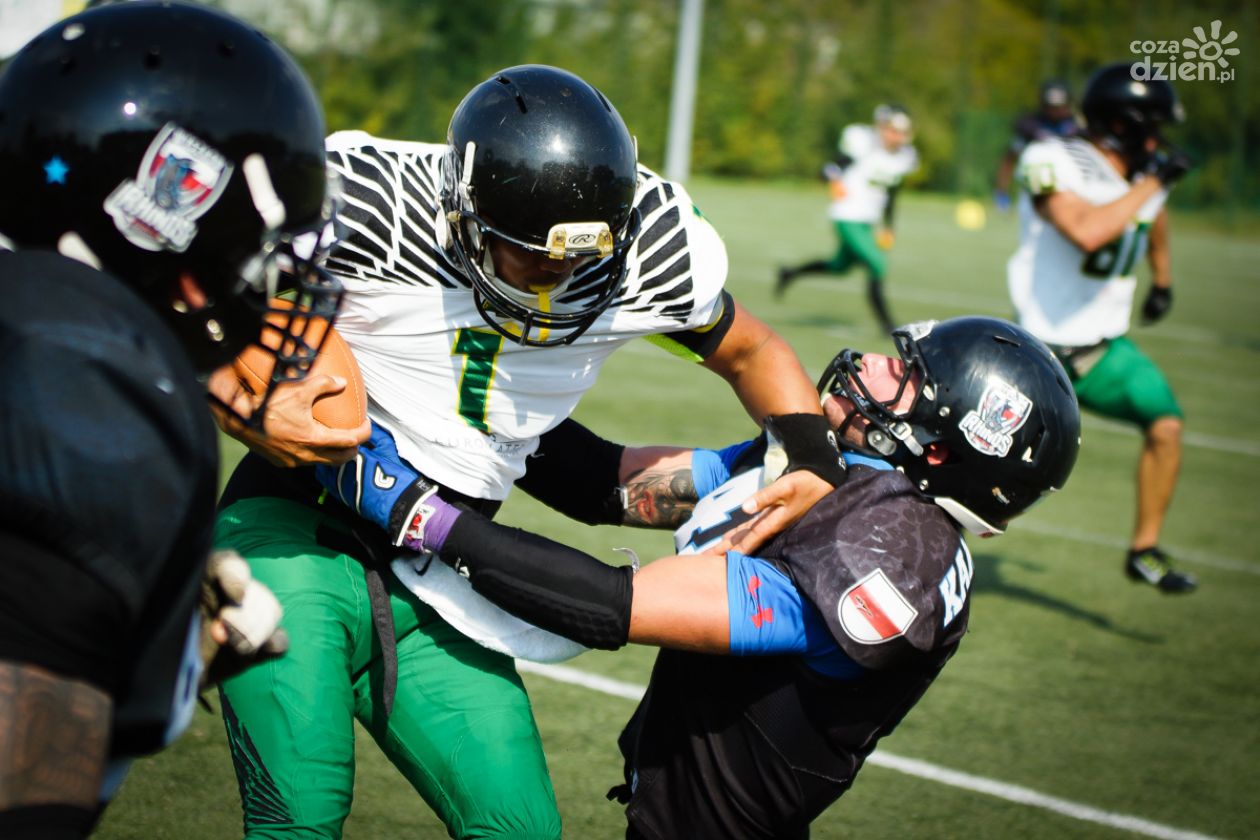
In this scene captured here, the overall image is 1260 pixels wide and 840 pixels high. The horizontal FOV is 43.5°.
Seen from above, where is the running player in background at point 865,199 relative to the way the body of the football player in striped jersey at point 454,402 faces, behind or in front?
behind

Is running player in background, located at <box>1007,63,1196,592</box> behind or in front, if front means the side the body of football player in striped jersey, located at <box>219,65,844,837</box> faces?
behind

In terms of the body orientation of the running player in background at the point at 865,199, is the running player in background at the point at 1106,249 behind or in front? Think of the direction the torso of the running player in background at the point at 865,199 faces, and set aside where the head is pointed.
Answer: in front

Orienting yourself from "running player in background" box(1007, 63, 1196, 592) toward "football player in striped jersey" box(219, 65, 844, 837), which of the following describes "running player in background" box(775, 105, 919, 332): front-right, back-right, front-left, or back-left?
back-right

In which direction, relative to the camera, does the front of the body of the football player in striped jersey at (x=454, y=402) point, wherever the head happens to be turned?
toward the camera

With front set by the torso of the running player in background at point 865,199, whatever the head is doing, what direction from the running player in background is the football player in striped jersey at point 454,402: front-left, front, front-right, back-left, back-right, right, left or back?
front-right

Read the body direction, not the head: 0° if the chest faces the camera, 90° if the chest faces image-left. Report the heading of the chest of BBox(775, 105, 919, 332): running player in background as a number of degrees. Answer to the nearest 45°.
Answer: approximately 315°
